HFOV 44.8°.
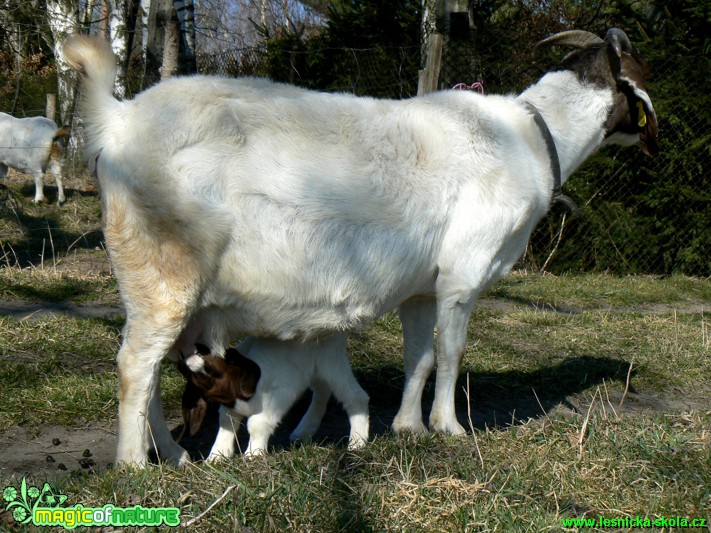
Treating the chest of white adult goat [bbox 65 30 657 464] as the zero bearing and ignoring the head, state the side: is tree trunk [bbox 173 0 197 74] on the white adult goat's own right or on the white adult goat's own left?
on the white adult goat's own left

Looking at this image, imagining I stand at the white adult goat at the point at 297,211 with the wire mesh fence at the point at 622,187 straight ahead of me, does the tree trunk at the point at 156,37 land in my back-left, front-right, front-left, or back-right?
front-left

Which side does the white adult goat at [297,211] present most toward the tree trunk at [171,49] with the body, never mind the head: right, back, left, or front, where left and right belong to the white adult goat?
left

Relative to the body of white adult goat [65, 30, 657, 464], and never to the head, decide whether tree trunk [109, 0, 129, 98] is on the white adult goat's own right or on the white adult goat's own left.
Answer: on the white adult goat's own left

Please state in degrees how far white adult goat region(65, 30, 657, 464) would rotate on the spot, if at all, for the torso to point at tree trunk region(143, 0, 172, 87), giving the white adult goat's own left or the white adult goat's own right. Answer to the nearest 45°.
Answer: approximately 90° to the white adult goat's own left

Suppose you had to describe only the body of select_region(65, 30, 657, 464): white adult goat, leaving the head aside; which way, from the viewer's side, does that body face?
to the viewer's right

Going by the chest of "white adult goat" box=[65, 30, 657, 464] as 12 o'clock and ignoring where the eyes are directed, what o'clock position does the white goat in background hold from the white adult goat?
The white goat in background is roughly at 8 o'clock from the white adult goat.

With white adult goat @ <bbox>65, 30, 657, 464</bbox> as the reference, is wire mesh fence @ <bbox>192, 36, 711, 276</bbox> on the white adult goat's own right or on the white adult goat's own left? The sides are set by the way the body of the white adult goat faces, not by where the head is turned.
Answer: on the white adult goat's own left

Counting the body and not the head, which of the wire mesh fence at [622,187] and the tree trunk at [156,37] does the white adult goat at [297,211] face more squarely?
the wire mesh fence
